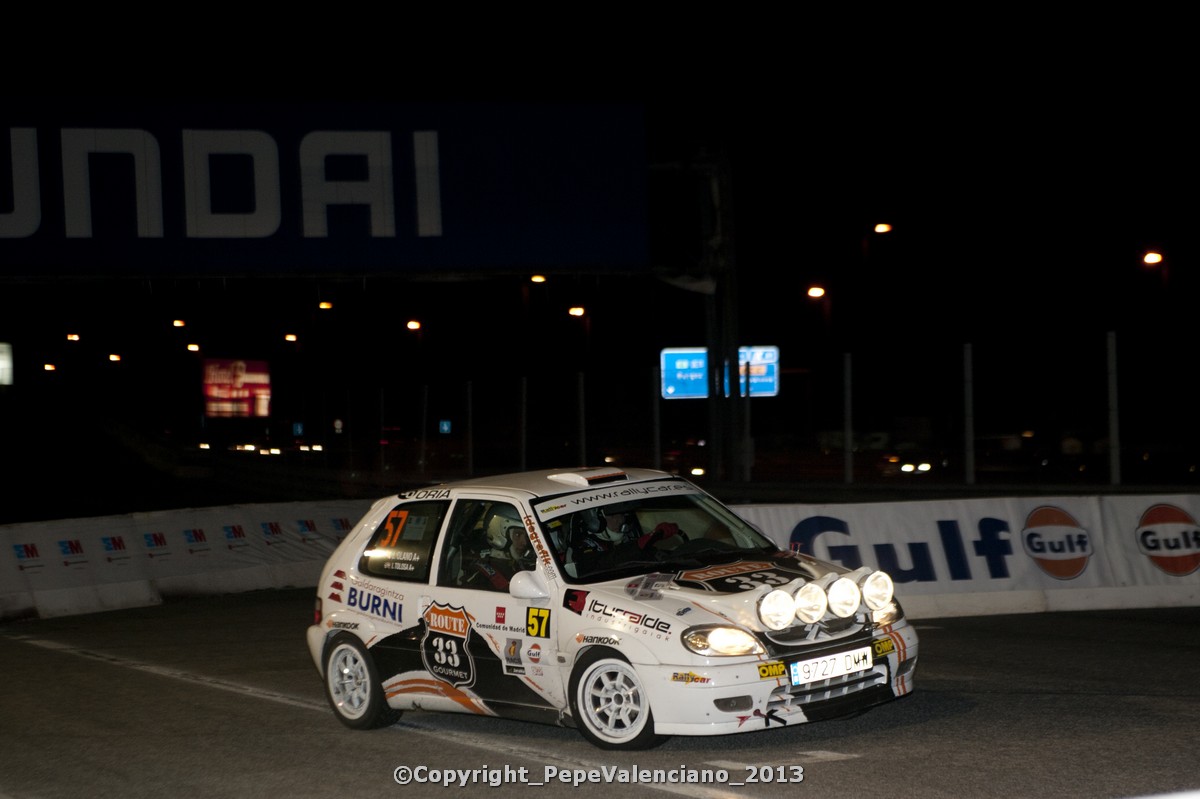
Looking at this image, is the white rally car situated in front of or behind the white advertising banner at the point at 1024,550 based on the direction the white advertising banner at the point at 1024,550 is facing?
in front

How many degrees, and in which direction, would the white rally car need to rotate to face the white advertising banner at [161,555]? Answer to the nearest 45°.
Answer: approximately 180°

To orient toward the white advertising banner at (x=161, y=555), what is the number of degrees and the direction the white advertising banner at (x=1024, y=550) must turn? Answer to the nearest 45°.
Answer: approximately 90° to its right

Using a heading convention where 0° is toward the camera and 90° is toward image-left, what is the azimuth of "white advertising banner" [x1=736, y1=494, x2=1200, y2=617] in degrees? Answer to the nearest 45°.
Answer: approximately 0°

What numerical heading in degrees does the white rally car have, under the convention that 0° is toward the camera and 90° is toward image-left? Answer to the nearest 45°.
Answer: approximately 315°

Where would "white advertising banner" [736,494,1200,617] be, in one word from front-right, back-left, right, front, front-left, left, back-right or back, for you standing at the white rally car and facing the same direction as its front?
left

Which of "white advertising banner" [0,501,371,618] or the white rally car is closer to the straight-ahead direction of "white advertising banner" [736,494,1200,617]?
the white rally car

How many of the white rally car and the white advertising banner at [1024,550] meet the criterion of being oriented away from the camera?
0
